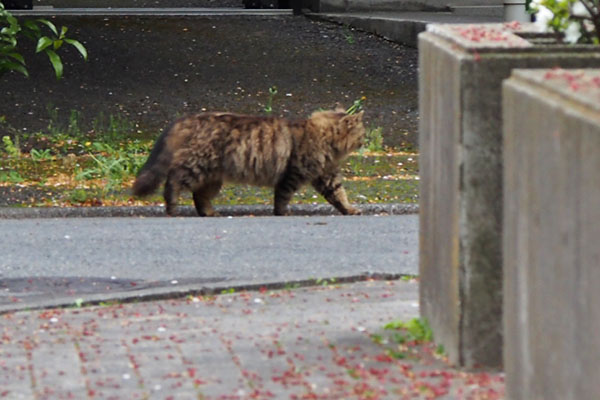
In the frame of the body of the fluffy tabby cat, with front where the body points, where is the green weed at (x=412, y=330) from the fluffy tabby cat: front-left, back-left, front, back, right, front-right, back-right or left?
right

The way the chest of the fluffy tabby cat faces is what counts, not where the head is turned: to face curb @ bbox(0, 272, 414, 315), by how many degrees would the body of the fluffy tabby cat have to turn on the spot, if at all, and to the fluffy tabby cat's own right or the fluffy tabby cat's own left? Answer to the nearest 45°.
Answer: approximately 90° to the fluffy tabby cat's own right

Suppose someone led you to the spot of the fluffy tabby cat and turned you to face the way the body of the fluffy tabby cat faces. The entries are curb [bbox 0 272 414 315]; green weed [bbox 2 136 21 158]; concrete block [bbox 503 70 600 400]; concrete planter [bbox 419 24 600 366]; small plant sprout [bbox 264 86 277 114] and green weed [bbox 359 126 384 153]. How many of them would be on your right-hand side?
3

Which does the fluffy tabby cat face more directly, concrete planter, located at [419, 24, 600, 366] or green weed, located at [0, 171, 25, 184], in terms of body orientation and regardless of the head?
the concrete planter

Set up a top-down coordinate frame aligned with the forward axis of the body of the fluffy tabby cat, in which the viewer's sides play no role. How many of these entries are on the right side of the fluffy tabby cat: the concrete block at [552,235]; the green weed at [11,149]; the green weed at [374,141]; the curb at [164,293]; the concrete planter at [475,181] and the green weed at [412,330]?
4

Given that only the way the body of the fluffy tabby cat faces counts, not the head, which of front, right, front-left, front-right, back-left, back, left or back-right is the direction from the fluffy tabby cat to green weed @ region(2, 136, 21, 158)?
back-left

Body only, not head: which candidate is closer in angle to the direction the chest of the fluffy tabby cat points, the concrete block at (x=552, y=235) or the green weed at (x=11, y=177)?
the concrete block

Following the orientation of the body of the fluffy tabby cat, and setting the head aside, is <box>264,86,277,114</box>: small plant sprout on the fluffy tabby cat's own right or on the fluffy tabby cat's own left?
on the fluffy tabby cat's own left

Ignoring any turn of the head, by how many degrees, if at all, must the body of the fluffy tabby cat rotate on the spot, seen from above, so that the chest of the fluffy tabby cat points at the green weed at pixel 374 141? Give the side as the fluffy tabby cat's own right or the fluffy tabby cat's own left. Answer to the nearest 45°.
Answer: approximately 45° to the fluffy tabby cat's own left

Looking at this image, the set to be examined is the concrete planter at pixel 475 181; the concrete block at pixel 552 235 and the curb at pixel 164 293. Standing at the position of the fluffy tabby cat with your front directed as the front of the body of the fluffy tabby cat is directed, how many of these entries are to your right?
3

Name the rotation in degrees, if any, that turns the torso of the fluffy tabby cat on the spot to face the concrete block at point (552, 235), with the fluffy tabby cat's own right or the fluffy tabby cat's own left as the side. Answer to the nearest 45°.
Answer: approximately 90° to the fluffy tabby cat's own right

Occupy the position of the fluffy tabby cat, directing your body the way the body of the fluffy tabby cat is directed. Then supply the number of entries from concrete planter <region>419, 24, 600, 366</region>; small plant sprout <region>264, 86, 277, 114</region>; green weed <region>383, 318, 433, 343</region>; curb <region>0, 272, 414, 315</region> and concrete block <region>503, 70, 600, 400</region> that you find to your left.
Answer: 1

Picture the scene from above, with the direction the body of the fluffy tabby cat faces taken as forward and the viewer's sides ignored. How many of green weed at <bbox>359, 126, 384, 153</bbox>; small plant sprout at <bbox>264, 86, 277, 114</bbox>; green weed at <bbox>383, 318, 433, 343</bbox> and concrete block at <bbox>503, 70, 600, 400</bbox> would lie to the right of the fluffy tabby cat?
2

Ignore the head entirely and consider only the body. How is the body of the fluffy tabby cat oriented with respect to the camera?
to the viewer's right

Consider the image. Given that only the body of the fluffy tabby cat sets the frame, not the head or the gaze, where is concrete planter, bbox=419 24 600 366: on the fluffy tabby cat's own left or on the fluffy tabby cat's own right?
on the fluffy tabby cat's own right

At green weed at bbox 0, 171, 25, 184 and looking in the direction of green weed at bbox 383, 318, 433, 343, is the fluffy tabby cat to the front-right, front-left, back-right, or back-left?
front-left

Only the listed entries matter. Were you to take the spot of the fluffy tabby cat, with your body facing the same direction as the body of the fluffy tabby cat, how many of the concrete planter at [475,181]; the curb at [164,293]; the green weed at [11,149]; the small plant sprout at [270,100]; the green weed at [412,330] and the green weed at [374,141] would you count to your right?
3
